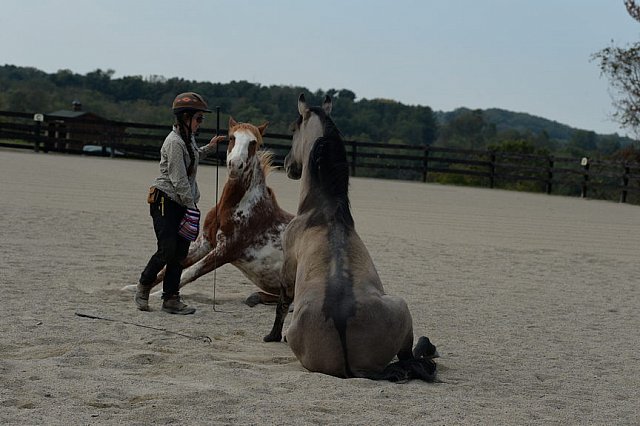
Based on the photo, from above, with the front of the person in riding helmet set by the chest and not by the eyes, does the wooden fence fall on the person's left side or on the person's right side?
on the person's left side

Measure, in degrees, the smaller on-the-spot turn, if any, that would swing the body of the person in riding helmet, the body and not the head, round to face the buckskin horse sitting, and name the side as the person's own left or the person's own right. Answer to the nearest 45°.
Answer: approximately 45° to the person's own right

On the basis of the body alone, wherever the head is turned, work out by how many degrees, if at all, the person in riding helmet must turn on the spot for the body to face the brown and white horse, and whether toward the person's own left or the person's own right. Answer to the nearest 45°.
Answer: approximately 45° to the person's own left

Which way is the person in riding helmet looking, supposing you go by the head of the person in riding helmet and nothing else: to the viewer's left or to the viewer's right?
to the viewer's right

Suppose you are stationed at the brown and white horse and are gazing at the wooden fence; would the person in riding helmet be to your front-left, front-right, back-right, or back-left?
back-left

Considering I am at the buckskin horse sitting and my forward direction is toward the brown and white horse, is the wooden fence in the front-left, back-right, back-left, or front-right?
front-right

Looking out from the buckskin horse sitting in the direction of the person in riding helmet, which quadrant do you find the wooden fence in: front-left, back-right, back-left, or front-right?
front-right

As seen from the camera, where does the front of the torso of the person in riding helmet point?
to the viewer's right
